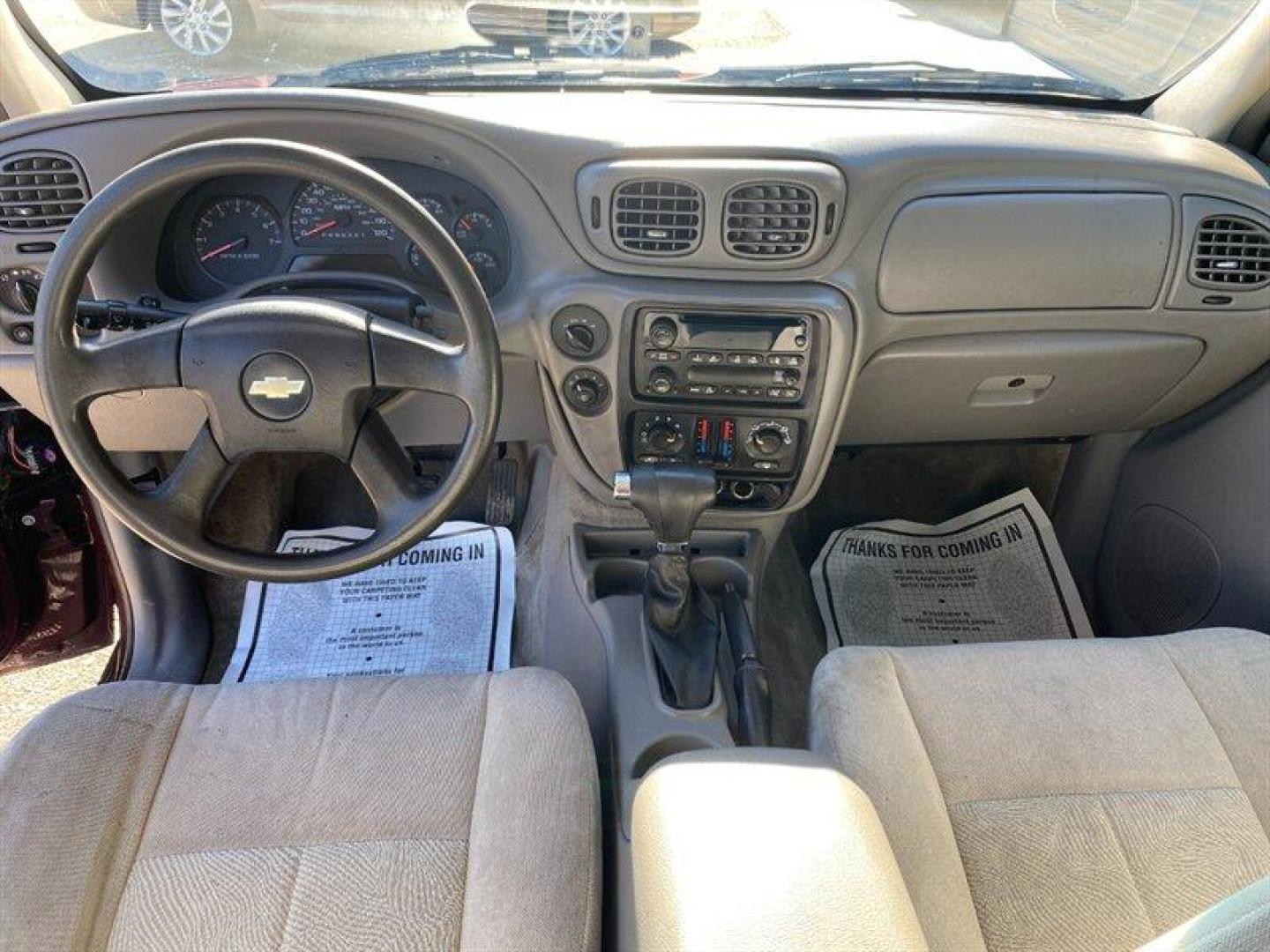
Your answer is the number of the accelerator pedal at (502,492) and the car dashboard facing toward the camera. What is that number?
2

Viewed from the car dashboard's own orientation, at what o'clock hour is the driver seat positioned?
The driver seat is roughly at 1 o'clock from the car dashboard.

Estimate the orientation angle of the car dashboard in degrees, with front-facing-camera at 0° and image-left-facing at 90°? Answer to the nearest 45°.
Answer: approximately 0°

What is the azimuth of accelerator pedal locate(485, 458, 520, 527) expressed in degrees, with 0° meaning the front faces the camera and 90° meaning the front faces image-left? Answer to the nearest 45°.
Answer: approximately 0°
